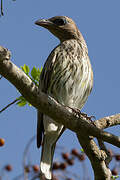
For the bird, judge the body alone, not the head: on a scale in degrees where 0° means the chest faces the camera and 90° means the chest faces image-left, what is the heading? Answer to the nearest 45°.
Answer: approximately 315°
